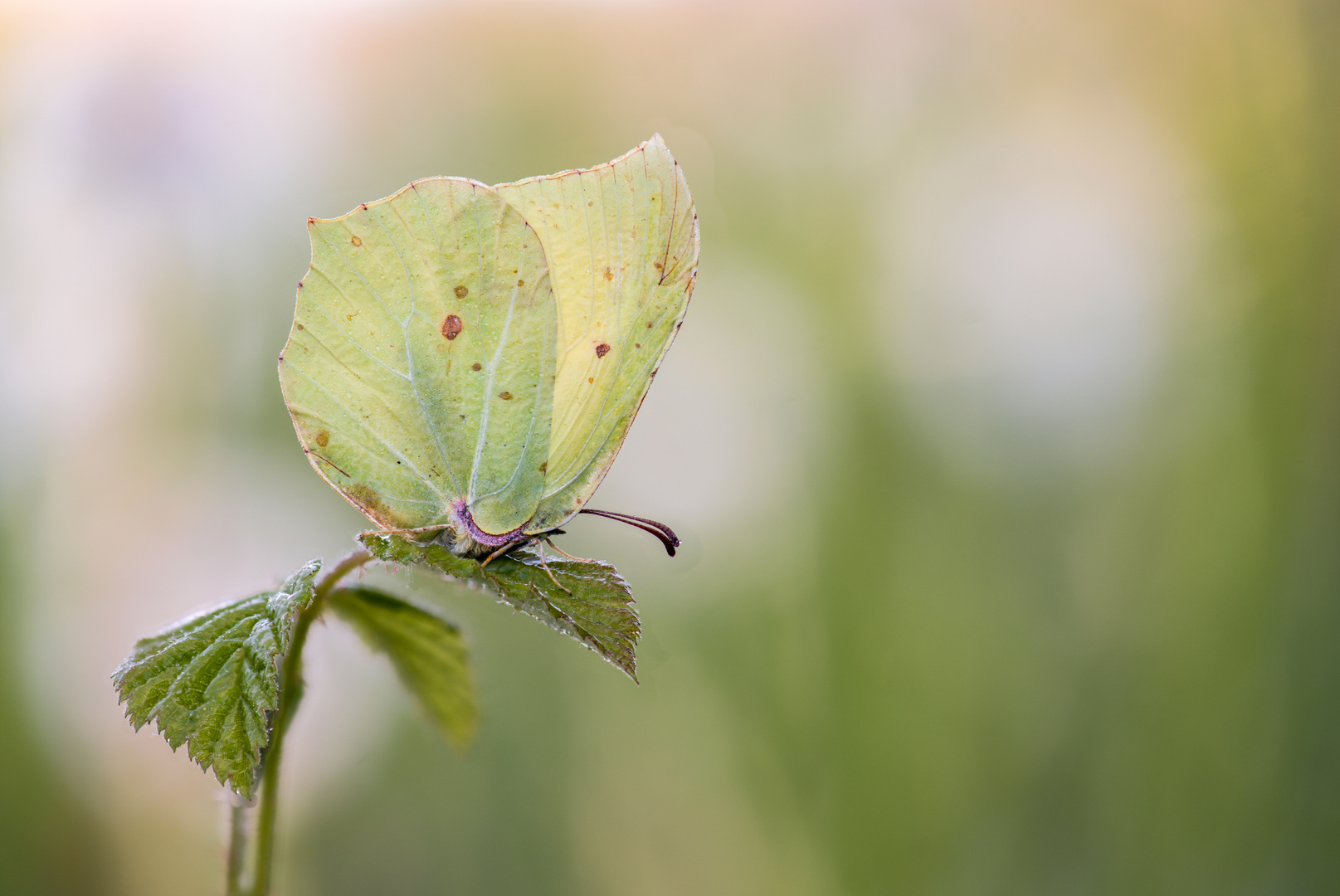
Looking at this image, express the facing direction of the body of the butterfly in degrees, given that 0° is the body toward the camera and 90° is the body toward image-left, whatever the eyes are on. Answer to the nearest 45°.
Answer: approximately 270°
